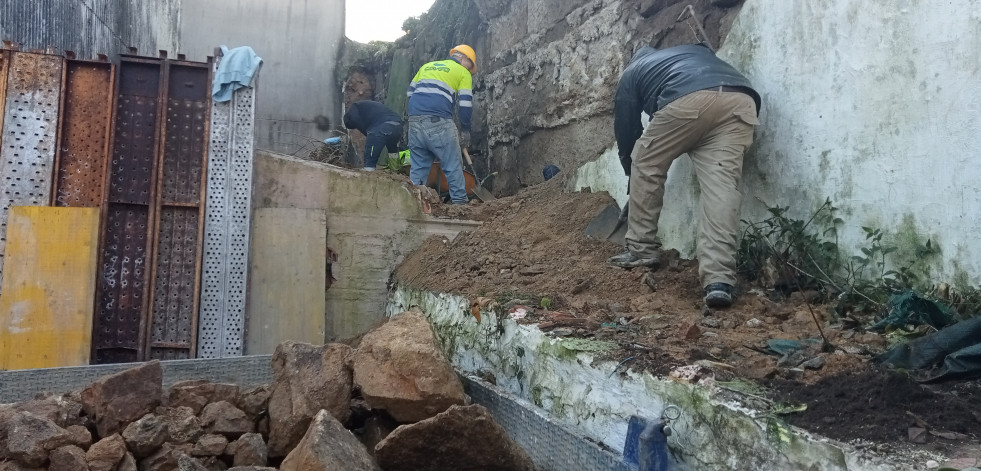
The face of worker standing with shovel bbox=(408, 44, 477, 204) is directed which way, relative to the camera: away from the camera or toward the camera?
away from the camera

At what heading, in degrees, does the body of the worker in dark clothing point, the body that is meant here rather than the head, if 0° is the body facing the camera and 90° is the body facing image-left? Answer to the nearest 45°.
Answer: approximately 90°

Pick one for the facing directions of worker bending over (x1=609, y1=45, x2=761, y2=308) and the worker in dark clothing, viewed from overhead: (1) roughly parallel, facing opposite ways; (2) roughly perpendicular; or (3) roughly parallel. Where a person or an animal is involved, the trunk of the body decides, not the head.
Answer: roughly perpendicular

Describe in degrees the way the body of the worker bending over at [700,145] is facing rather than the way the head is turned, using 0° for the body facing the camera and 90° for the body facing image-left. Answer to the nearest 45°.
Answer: approximately 135°

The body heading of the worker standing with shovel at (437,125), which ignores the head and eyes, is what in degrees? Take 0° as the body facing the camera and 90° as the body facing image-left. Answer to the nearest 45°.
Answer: approximately 225°

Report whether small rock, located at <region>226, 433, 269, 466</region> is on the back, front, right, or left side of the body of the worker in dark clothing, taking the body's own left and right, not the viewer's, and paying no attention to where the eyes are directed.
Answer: left

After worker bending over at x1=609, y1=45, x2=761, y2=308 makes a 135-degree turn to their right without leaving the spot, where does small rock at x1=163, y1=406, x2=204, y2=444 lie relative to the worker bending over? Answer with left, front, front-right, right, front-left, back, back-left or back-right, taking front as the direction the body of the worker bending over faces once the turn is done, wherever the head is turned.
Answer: back-right
